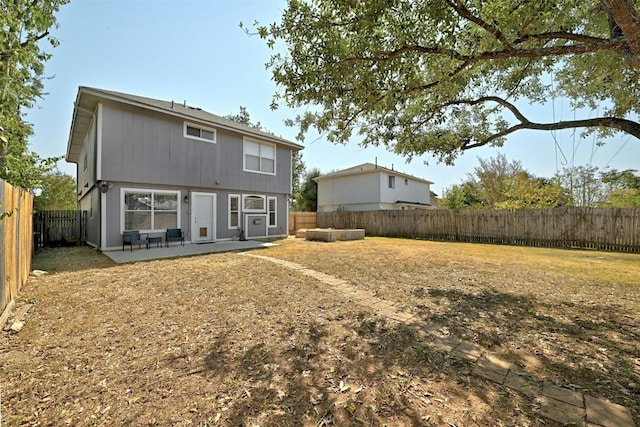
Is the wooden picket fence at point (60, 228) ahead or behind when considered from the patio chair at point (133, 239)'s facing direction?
behind

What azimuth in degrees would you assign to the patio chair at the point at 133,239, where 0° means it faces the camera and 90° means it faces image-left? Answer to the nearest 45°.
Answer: approximately 315°
